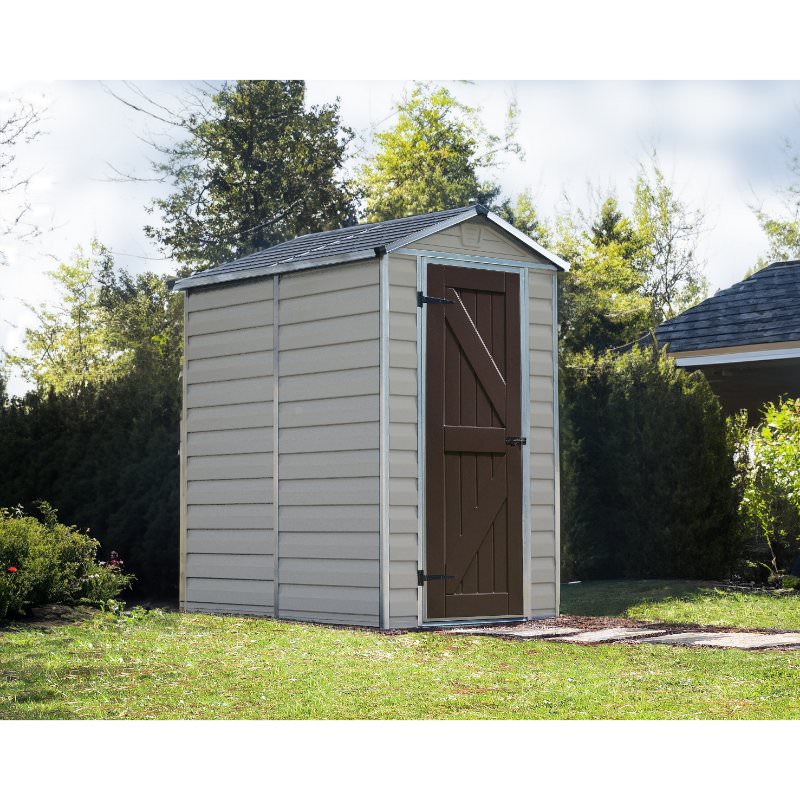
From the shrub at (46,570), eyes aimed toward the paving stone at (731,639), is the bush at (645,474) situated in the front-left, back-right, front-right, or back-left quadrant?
front-left

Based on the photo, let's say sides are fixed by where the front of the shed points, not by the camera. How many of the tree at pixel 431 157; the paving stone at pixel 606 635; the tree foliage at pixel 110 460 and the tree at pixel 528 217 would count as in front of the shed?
1

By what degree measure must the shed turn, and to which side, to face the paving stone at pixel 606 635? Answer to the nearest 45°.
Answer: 0° — it already faces it

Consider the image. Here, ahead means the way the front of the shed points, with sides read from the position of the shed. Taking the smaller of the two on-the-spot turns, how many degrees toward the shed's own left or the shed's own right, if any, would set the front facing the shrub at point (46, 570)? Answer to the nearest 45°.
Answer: approximately 135° to the shed's own right

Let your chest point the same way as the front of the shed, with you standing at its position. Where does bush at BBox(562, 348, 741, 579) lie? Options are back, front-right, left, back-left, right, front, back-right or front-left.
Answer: left

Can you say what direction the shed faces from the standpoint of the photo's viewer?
facing the viewer and to the right of the viewer

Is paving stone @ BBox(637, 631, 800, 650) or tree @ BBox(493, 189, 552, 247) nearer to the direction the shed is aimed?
the paving stone

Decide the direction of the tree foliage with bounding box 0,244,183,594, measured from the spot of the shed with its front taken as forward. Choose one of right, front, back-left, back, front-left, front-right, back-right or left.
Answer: back

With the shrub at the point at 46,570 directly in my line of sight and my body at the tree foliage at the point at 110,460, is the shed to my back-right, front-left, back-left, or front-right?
front-left

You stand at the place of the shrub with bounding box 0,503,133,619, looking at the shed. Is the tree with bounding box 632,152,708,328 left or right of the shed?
left

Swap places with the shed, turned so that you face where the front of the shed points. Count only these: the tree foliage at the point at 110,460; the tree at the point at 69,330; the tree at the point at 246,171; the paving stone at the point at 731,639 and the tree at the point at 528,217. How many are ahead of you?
1

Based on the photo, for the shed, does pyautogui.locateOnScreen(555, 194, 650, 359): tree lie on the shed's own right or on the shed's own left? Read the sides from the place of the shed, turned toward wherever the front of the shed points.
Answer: on the shed's own left

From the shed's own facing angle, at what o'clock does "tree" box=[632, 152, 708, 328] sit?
The tree is roughly at 8 o'clock from the shed.

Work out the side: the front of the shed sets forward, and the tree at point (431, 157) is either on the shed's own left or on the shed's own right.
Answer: on the shed's own left
